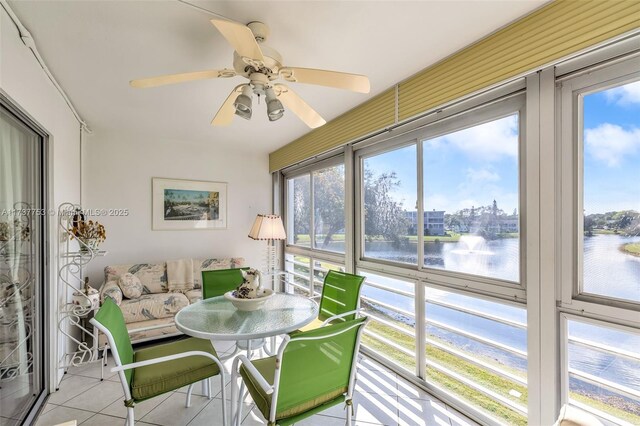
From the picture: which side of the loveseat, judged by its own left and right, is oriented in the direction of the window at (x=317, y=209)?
left

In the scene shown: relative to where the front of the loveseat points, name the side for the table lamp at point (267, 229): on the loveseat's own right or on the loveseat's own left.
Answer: on the loveseat's own left

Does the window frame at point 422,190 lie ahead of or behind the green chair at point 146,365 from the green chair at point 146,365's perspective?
ahead

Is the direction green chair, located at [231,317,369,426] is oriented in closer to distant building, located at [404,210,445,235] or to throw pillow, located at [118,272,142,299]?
the throw pillow

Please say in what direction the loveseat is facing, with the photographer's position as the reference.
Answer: facing the viewer

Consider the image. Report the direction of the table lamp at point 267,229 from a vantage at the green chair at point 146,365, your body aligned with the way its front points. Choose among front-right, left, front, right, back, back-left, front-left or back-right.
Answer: front-left

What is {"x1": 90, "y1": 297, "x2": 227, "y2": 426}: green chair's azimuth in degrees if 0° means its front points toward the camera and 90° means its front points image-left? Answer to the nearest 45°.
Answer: approximately 270°

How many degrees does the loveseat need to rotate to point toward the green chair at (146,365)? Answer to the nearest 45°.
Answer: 0° — it already faces it

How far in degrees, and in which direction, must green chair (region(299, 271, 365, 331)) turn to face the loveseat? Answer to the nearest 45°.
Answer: approximately 45° to its right

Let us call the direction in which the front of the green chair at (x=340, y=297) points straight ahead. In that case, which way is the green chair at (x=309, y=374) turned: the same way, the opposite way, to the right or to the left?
to the right

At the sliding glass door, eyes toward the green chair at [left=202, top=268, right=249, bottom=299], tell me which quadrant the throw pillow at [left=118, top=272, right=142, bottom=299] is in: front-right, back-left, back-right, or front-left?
front-left

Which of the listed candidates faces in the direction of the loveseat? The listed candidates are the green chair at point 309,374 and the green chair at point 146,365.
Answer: the green chair at point 309,374

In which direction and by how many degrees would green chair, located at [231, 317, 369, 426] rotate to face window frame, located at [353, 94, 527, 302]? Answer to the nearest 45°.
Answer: approximately 90° to its right

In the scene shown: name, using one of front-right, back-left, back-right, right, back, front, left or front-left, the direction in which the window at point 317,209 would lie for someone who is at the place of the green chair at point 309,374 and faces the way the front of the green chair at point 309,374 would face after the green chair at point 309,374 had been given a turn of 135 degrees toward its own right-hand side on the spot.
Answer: left

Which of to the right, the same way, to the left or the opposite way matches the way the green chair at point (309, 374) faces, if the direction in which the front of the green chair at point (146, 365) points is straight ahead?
to the left

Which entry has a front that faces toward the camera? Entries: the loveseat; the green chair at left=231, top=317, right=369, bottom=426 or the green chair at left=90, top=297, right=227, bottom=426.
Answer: the loveseat

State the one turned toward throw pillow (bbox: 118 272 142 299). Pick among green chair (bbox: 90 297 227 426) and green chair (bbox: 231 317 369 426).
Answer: green chair (bbox: 231 317 369 426)

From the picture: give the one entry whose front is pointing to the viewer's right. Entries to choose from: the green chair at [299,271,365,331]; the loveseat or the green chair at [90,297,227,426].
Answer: the green chair at [90,297,227,426]

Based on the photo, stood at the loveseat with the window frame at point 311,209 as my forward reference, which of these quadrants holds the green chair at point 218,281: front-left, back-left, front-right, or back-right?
front-right
